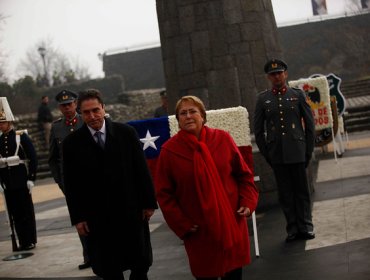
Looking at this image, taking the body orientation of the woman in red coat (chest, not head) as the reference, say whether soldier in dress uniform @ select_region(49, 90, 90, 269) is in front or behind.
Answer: behind

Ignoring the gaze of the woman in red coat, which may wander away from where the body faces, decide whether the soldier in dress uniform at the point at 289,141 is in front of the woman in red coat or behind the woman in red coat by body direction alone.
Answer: behind

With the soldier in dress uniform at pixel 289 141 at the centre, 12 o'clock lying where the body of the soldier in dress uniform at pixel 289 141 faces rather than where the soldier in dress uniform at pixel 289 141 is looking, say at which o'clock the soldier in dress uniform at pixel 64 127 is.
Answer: the soldier in dress uniform at pixel 64 127 is roughly at 3 o'clock from the soldier in dress uniform at pixel 289 141.

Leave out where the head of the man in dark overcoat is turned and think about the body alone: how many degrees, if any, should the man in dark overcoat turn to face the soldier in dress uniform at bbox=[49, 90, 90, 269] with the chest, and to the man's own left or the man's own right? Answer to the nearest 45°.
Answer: approximately 180°

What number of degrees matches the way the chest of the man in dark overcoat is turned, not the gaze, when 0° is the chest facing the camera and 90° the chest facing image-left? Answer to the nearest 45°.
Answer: approximately 0°

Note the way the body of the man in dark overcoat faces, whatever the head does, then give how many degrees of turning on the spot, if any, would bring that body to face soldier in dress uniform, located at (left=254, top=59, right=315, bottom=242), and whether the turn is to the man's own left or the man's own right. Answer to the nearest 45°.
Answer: approximately 135° to the man's own left

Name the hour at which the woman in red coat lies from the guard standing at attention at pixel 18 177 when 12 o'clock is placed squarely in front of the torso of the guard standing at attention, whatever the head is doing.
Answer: The woman in red coat is roughly at 10 o'clock from the guard standing at attention.
